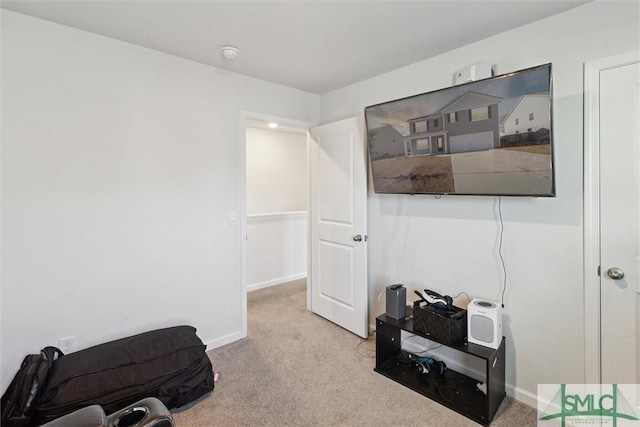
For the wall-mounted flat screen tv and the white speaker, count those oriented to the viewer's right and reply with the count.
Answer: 0

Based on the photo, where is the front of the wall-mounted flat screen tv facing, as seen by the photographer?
facing the viewer and to the left of the viewer

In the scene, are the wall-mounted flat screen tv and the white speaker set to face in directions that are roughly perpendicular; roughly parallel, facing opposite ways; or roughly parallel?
roughly parallel

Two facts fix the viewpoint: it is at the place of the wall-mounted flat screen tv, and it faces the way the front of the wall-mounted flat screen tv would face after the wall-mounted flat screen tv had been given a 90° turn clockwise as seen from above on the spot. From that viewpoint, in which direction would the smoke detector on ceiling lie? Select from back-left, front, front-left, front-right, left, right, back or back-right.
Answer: front-left

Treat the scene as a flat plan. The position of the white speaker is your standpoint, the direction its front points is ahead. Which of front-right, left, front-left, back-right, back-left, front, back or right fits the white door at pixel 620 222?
back-left

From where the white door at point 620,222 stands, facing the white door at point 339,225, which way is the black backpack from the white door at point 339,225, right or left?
left

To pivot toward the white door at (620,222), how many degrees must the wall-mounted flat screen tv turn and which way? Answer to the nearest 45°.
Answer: approximately 135° to its left

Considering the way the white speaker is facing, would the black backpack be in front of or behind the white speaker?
in front
